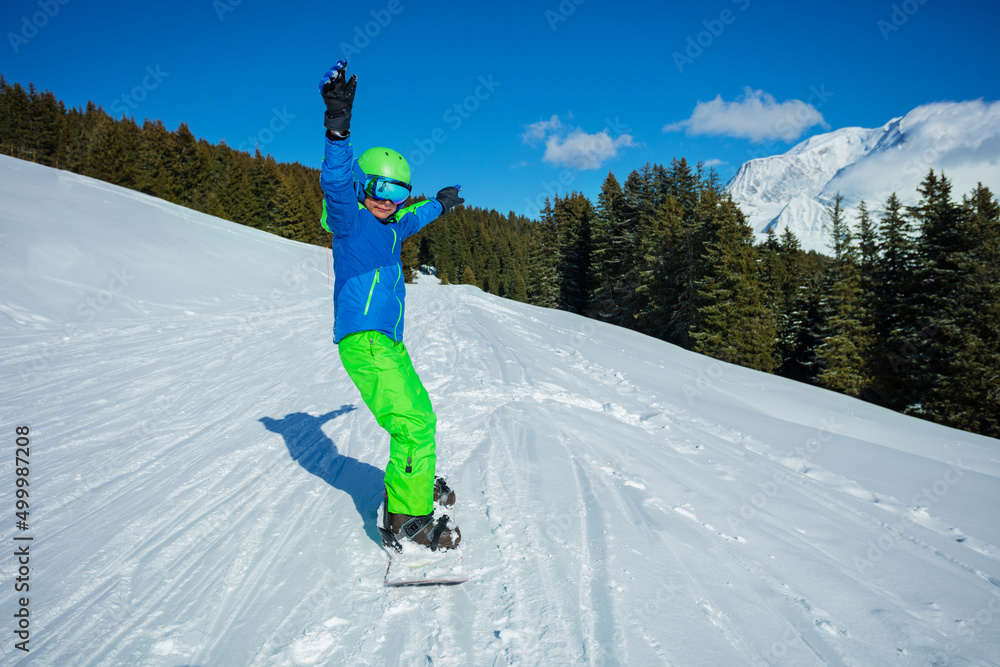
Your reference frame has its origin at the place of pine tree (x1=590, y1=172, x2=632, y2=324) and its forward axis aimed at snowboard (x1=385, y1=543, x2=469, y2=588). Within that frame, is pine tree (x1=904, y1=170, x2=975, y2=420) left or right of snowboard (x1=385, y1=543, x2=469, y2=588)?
left

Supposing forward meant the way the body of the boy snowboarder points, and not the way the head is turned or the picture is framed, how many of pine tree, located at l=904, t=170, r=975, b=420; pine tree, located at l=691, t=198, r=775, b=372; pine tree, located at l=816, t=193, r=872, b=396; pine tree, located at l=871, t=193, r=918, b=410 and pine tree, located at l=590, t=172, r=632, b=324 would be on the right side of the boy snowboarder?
0

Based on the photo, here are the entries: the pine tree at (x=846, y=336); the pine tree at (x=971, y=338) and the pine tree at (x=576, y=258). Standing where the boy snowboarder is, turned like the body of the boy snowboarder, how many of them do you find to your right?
0

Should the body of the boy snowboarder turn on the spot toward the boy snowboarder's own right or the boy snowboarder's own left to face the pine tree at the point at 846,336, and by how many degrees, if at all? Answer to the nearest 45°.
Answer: approximately 90° to the boy snowboarder's own left

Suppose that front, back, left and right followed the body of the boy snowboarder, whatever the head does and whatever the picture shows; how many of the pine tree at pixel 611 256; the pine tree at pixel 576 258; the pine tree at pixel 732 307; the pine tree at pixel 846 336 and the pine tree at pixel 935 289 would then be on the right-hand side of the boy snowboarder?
0

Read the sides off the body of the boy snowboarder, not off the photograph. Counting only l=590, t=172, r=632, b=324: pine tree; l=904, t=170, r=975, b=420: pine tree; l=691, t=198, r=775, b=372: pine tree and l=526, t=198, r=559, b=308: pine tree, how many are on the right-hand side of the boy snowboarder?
0

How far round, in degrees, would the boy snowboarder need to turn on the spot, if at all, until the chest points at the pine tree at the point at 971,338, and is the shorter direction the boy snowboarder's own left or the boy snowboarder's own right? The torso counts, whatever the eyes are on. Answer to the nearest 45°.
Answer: approximately 90° to the boy snowboarder's own left

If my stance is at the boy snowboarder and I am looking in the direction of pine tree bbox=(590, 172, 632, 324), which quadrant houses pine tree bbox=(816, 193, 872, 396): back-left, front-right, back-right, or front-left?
front-right

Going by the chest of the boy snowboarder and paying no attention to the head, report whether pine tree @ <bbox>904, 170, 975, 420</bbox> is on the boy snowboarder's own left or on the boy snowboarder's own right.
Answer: on the boy snowboarder's own left

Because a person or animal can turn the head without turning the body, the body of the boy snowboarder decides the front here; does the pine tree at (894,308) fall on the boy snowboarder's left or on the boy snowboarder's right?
on the boy snowboarder's left

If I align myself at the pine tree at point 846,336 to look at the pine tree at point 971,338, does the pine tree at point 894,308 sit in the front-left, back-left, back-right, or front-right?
front-left

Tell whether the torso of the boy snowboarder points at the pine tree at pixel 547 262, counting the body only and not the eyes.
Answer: no

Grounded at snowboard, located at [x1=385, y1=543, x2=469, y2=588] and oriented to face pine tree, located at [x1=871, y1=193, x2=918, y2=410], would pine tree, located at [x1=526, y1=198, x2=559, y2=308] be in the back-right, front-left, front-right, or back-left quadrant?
front-left

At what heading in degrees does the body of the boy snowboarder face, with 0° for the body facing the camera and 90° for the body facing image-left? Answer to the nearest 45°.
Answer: approximately 315°

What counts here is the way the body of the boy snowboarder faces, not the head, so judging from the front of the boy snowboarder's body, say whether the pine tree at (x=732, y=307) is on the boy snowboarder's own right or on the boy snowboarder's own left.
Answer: on the boy snowboarder's own left
